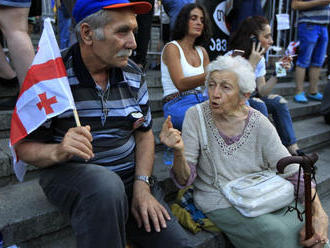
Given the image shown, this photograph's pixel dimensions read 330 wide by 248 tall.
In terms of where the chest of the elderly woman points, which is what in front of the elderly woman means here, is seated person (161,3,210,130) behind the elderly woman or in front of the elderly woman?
behind

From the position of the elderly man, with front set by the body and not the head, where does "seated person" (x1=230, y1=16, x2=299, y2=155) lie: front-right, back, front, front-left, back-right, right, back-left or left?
left

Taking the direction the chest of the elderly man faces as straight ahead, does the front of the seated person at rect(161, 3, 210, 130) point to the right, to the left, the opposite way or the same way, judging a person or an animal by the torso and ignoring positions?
the same way

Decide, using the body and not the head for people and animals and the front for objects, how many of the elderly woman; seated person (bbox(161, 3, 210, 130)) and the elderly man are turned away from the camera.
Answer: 0

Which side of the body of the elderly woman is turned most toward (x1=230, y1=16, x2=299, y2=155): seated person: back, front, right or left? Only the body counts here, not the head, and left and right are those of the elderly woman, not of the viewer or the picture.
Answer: back

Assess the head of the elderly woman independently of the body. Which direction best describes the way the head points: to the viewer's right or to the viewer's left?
to the viewer's left

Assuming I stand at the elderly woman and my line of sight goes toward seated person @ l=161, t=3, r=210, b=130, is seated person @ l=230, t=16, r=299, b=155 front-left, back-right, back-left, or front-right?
front-right

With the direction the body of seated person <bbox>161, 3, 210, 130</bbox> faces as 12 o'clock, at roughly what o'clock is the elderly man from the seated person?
The elderly man is roughly at 2 o'clock from the seated person.

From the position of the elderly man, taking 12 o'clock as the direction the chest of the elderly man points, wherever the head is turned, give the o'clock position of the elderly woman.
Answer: The elderly woman is roughly at 10 o'clock from the elderly man.

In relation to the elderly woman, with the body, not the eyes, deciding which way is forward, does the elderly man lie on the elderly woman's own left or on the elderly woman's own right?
on the elderly woman's own right

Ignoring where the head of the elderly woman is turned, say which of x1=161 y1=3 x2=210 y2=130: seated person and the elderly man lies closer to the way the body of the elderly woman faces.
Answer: the elderly man

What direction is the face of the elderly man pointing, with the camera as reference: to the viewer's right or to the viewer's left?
to the viewer's right

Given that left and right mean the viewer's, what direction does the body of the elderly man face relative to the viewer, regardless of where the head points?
facing the viewer and to the right of the viewer

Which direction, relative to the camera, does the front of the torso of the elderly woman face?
toward the camera

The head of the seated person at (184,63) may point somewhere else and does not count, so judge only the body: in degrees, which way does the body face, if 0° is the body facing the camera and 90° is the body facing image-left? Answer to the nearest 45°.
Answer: approximately 315°
